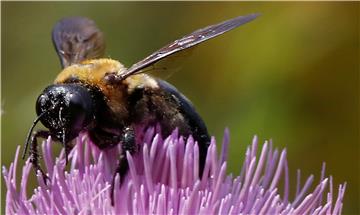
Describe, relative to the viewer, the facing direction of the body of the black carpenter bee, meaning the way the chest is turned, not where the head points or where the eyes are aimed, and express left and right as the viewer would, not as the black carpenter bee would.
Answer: facing the viewer and to the left of the viewer
